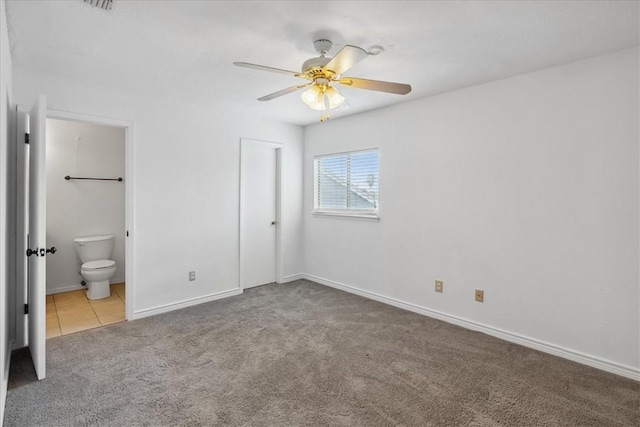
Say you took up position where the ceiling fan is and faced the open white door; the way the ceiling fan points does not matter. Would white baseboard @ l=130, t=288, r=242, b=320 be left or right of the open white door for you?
right

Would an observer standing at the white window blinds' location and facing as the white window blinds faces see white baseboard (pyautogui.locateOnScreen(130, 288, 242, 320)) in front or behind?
in front

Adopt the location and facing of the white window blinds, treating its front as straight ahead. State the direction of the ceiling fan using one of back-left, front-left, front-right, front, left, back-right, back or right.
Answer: front-left

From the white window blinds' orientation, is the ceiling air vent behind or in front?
in front

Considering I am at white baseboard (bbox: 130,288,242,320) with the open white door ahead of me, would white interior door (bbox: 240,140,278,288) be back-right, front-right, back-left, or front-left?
back-left

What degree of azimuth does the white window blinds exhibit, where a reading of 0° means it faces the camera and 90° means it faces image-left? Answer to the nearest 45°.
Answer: approximately 45°

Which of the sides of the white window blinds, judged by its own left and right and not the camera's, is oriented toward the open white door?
front

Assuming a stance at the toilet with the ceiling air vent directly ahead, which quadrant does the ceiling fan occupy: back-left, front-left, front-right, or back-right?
front-left

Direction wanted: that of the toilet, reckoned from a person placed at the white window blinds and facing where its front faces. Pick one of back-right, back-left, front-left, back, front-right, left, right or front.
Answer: front-right

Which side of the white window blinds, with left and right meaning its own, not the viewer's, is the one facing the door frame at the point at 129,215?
front
